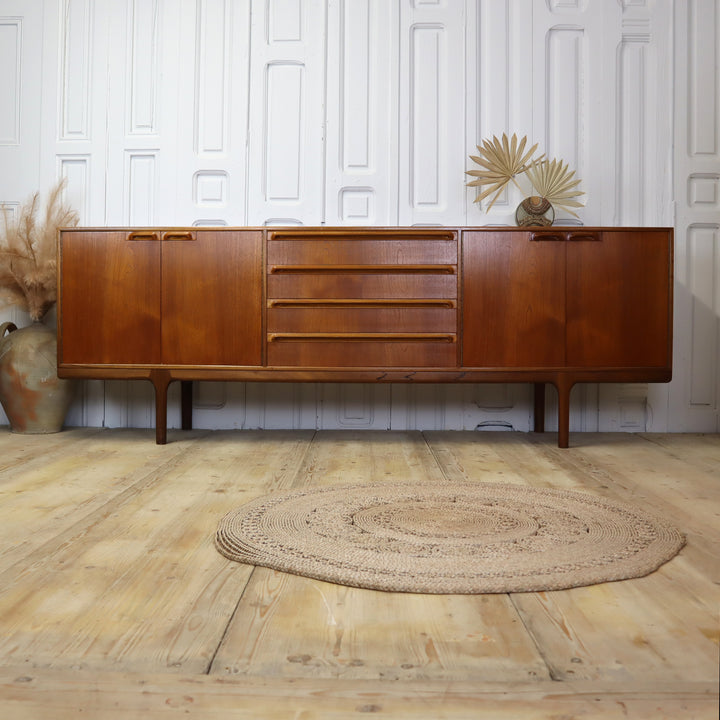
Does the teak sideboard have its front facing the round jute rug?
yes

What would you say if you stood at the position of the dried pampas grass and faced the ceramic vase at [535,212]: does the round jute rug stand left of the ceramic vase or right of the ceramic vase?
right

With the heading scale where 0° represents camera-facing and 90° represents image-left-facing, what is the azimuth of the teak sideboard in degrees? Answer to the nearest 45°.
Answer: approximately 0°

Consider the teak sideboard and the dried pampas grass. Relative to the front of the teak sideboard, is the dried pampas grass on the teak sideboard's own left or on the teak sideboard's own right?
on the teak sideboard's own right
